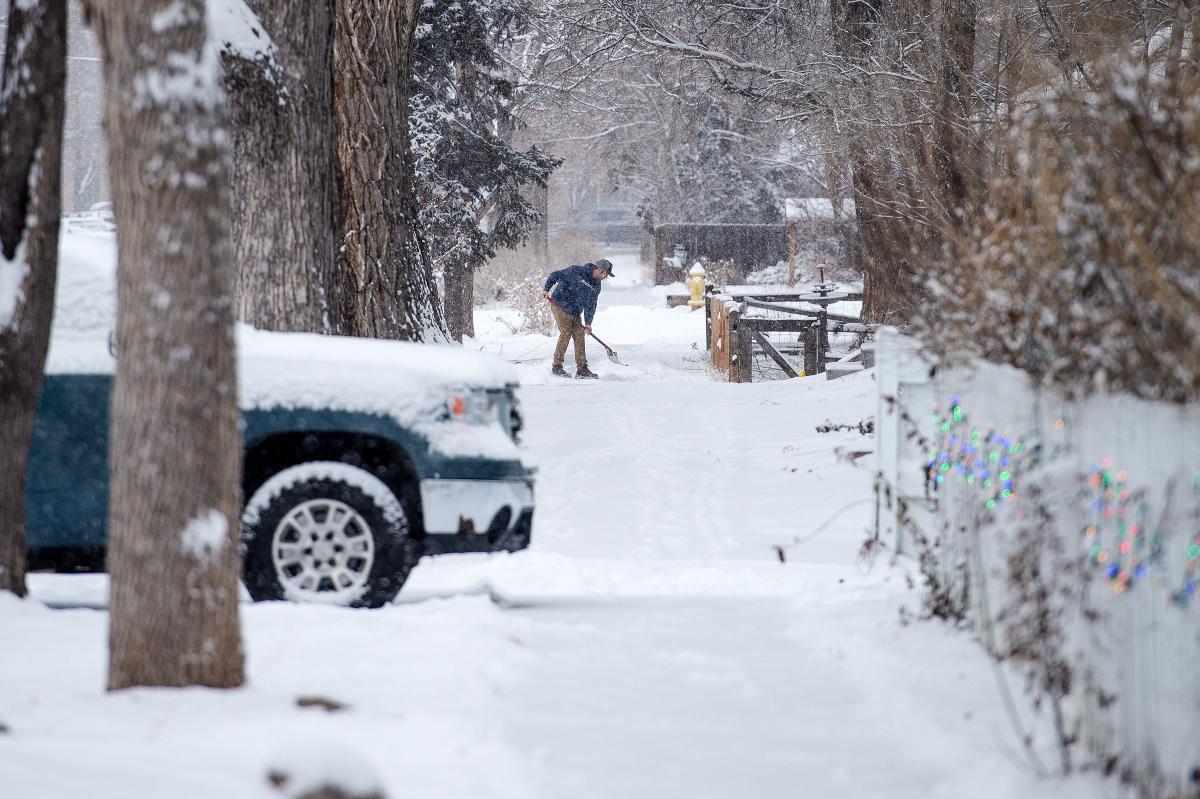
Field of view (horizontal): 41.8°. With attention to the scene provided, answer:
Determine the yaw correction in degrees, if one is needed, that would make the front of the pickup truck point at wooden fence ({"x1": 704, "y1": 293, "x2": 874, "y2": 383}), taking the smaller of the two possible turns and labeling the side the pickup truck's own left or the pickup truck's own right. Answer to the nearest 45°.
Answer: approximately 45° to the pickup truck's own left

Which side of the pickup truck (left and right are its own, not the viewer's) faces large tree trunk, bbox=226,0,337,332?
left

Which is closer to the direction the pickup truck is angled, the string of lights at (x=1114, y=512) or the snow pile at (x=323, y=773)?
the string of lights

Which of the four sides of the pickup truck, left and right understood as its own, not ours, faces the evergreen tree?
left

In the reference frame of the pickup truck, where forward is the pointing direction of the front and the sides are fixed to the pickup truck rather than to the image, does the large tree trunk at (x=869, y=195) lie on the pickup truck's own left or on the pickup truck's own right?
on the pickup truck's own left

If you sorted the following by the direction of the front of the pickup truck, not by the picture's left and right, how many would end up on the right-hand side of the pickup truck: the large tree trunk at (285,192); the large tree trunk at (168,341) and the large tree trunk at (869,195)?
1

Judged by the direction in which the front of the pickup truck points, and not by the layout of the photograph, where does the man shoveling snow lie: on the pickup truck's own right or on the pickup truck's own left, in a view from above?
on the pickup truck's own left

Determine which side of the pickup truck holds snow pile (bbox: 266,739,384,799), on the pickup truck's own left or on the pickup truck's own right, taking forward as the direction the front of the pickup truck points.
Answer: on the pickup truck's own right

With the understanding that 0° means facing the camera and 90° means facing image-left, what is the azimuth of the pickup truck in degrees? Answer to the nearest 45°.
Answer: approximately 270°

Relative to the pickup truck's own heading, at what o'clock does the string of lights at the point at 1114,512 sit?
The string of lights is roughly at 2 o'clock from the pickup truck.

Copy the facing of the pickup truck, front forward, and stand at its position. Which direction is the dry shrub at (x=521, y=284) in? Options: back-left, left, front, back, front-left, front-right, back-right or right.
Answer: left
